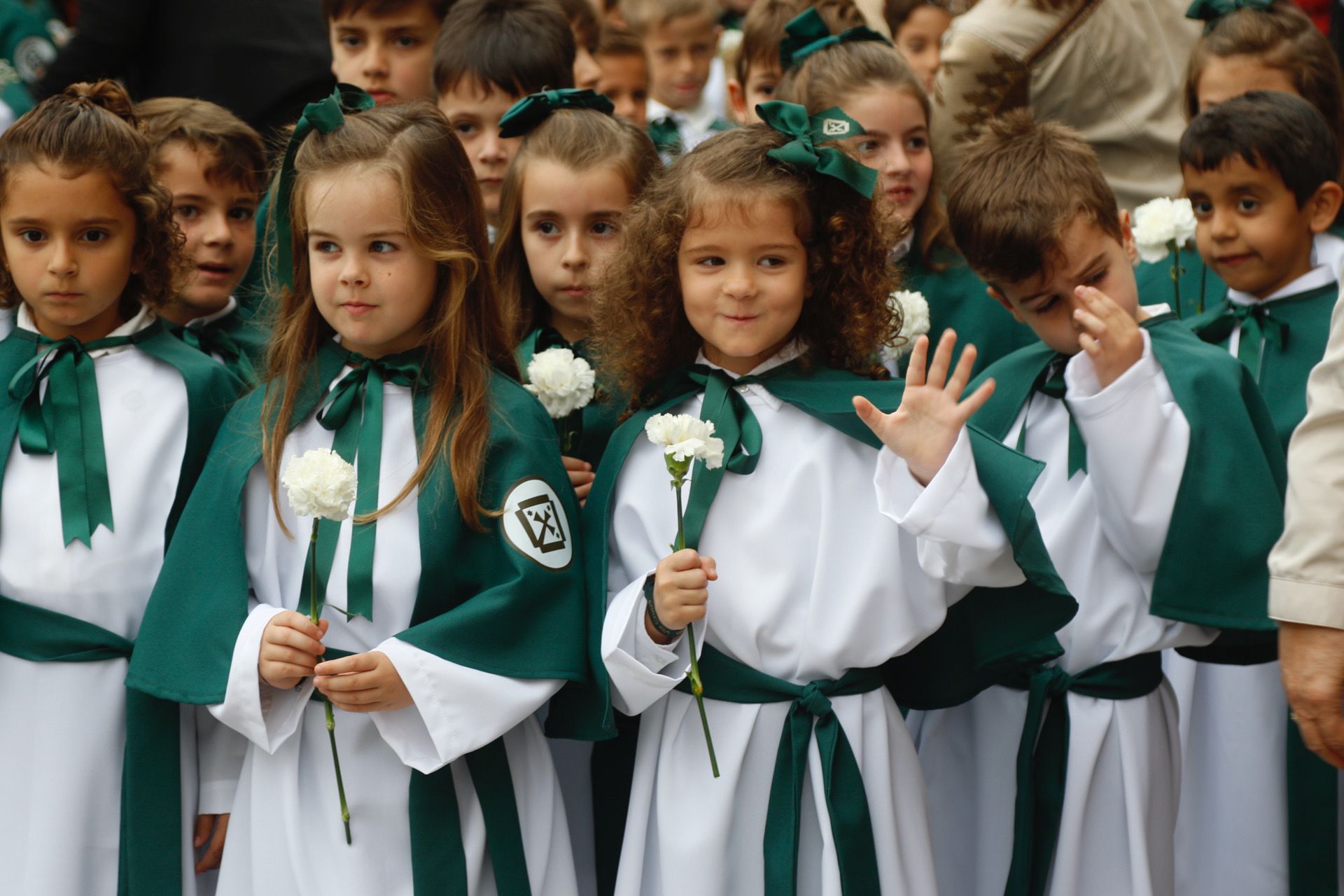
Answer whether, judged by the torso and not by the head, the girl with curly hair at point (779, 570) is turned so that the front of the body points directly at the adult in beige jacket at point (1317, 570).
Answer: no

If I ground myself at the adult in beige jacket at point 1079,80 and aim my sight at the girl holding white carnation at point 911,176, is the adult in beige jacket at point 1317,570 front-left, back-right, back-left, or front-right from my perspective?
front-left

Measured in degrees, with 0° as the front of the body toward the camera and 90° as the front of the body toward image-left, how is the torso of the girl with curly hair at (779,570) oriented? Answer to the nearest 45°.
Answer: approximately 0°

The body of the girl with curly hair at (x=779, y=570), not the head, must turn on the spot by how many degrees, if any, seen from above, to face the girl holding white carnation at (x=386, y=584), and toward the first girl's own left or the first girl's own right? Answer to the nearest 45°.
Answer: approximately 90° to the first girl's own right

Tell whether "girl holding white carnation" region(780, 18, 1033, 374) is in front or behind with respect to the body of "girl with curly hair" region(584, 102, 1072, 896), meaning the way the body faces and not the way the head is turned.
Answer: behind

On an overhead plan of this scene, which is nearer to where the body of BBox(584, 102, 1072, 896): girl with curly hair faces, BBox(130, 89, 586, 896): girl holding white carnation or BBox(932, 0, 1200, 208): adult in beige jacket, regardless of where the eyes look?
the girl holding white carnation

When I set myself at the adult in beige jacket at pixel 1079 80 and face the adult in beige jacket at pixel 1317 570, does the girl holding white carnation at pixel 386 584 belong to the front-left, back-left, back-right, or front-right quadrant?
front-right

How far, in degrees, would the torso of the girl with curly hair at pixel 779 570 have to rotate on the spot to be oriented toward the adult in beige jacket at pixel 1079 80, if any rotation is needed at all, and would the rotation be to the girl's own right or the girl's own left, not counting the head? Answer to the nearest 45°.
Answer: approximately 135° to the girl's own left

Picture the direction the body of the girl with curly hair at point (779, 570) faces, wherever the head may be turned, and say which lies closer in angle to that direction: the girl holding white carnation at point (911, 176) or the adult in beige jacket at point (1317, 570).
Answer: the adult in beige jacket
